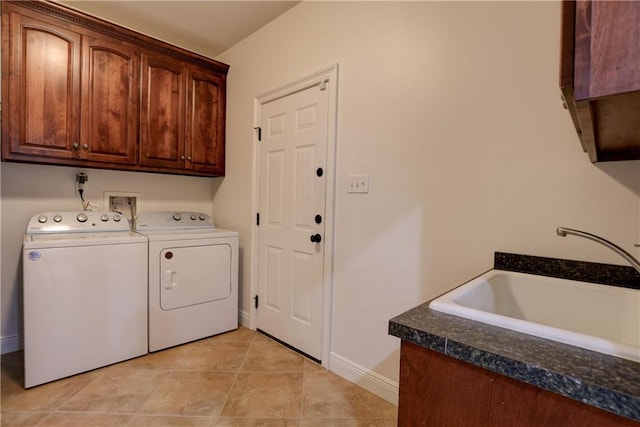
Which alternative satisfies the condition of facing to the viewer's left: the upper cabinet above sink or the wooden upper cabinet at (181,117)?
the upper cabinet above sink

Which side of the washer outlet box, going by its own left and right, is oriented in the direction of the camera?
front

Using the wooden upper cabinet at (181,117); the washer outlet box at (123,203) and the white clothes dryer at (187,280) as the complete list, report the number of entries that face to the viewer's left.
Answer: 0

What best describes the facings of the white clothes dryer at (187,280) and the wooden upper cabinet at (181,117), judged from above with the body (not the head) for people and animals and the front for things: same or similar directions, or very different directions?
same or similar directions

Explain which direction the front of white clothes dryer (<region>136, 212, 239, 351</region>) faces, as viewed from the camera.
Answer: facing the viewer and to the right of the viewer

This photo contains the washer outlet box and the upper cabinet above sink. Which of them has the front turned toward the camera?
the washer outlet box

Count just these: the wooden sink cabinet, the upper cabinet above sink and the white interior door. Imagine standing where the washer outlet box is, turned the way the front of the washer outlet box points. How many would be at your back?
0

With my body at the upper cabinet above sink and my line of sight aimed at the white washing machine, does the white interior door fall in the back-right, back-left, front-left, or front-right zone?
front-right

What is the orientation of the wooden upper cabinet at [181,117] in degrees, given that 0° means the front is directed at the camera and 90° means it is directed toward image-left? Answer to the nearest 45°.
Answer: approximately 315°

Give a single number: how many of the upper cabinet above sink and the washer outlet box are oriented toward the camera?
1

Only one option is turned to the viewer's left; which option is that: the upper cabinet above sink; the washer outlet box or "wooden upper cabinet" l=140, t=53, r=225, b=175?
the upper cabinet above sink

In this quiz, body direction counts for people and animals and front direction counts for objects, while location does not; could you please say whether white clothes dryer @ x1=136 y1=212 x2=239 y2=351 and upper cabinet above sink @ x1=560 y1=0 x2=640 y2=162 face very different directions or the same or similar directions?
very different directions

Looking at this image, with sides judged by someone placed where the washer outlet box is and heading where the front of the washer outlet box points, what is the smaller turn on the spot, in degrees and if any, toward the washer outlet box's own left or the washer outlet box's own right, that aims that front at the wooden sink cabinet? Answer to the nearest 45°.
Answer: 0° — it already faces it

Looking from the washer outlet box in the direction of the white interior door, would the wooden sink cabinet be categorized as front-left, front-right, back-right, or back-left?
front-right

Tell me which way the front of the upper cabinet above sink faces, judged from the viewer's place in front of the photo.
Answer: facing to the left of the viewer
